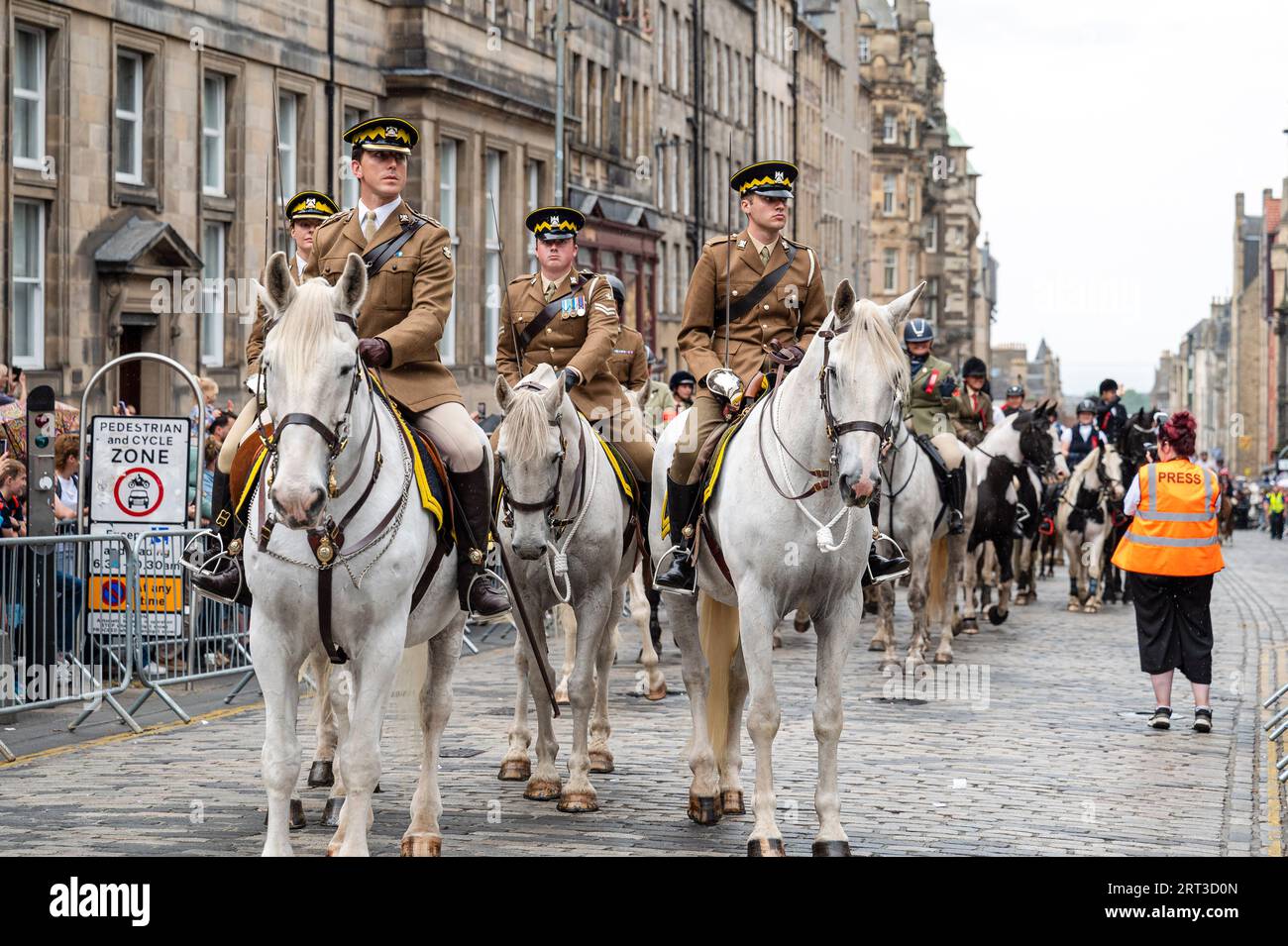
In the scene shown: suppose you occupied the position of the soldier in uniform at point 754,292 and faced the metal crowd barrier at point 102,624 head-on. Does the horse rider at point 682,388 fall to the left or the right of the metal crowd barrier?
right

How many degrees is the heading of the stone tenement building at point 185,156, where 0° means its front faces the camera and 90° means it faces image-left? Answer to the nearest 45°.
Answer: approximately 315°

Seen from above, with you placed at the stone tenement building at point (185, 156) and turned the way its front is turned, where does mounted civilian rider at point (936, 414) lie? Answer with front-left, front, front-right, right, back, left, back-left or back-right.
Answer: front

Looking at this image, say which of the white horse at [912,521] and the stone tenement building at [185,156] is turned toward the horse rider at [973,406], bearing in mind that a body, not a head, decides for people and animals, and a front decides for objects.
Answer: the stone tenement building

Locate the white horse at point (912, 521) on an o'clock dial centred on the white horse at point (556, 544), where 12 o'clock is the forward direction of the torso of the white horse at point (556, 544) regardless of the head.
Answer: the white horse at point (912, 521) is roughly at 7 o'clock from the white horse at point (556, 544).

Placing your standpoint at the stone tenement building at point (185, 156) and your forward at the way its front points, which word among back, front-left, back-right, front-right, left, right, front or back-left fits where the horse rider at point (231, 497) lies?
front-right

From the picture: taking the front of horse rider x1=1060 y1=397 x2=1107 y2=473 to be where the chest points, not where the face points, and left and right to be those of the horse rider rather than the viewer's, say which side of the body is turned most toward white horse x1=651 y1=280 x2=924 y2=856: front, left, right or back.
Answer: front

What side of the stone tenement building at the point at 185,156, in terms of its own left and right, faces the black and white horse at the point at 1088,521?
front

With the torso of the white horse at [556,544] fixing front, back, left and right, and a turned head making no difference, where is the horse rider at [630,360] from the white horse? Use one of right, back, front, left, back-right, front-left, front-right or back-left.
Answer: back

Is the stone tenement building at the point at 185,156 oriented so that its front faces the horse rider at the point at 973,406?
yes

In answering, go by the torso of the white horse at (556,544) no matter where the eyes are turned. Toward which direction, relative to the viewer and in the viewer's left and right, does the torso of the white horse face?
facing the viewer

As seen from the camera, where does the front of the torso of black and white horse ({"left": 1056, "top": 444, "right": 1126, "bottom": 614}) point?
toward the camera

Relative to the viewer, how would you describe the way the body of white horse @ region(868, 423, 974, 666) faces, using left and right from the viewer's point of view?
facing the viewer and to the left of the viewer

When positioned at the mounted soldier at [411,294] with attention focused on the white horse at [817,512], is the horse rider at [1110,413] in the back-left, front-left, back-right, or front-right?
front-left

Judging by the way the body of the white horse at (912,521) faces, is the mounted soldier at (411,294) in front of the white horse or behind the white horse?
in front

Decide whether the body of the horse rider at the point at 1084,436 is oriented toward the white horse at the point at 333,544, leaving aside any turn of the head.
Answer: yes

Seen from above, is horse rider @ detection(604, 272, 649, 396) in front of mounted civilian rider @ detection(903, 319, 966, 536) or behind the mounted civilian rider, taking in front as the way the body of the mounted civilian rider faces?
in front
